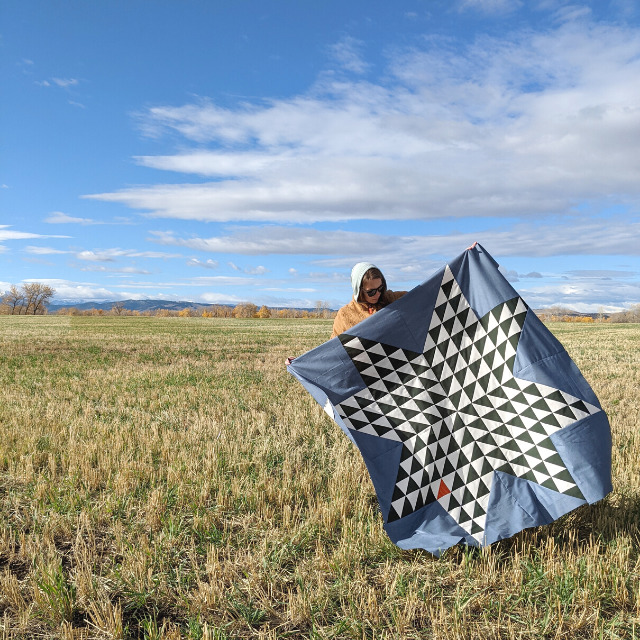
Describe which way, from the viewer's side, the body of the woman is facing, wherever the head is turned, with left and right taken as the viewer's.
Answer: facing the viewer and to the right of the viewer
